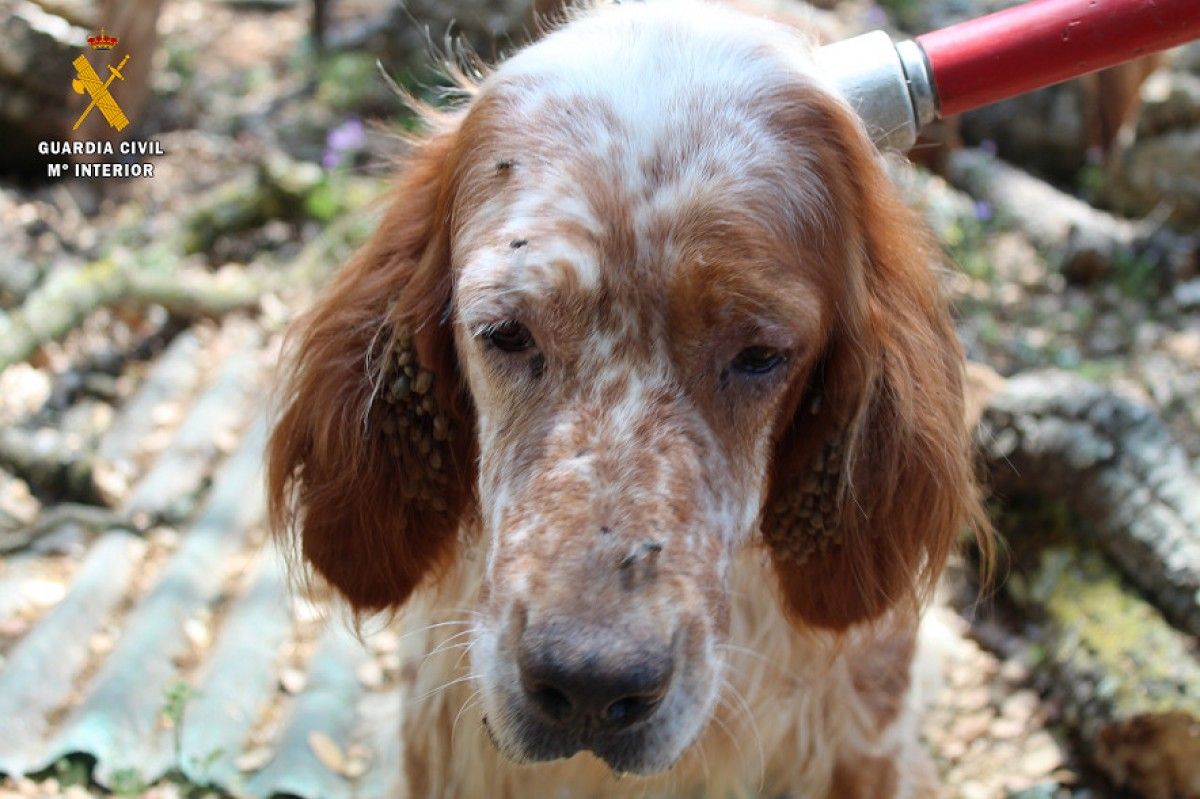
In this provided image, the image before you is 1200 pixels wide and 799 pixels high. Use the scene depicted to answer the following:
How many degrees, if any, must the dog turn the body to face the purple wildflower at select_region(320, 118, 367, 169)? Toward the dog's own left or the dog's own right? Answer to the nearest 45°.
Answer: approximately 180°

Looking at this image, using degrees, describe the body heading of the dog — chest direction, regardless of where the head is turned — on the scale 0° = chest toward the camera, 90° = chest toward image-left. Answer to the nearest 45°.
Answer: approximately 0°

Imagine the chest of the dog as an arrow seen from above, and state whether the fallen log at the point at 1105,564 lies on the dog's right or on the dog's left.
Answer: on the dog's left

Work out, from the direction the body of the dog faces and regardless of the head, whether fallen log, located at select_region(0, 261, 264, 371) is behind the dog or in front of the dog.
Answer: behind

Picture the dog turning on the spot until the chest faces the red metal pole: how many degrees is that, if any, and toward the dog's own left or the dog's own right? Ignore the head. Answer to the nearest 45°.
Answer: approximately 90° to the dog's own left

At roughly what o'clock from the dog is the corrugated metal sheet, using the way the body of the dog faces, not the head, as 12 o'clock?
The corrugated metal sheet is roughly at 4 o'clock from the dog.

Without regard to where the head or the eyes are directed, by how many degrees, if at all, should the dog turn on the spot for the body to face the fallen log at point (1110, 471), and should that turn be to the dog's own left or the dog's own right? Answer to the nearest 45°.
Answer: approximately 135° to the dog's own left
